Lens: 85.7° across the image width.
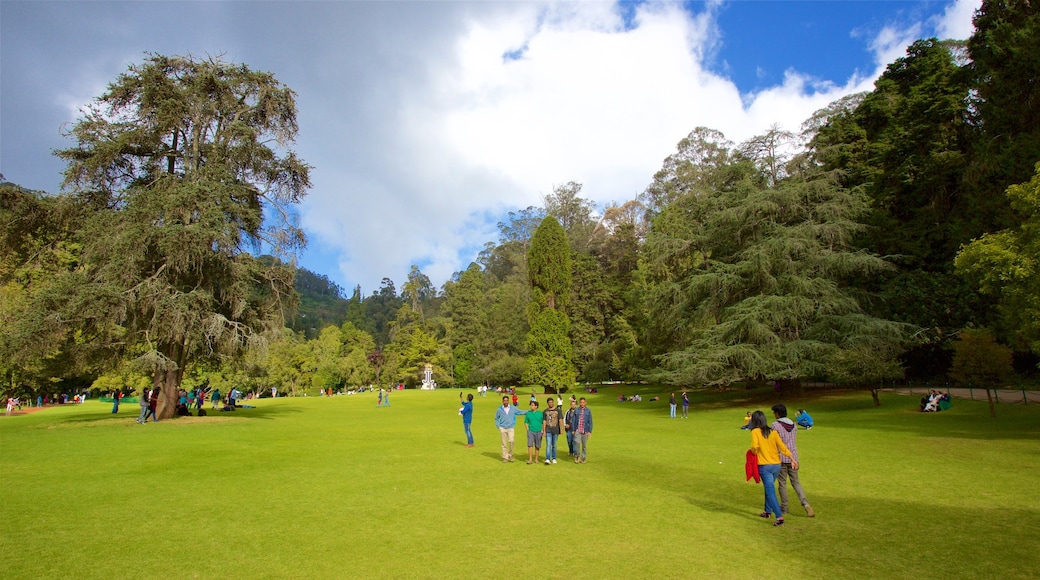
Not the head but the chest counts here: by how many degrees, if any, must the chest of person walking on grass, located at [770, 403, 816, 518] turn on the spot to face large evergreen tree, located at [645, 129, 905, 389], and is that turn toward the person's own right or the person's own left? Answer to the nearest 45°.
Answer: approximately 45° to the person's own right

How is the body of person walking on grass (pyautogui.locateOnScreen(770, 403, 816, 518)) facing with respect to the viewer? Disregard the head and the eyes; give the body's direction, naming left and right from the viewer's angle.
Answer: facing away from the viewer and to the left of the viewer

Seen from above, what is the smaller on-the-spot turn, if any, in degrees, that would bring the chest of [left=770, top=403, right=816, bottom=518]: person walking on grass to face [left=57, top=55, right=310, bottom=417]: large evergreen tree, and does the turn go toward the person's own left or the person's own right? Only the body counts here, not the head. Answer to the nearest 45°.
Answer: approximately 45° to the person's own left

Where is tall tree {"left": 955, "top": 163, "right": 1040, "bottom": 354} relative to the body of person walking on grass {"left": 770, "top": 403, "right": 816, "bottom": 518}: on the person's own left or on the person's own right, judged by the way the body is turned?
on the person's own right

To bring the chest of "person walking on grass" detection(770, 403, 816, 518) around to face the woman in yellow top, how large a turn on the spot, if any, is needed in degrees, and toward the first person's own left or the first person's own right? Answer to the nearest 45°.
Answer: approximately 90° to the first person's own left

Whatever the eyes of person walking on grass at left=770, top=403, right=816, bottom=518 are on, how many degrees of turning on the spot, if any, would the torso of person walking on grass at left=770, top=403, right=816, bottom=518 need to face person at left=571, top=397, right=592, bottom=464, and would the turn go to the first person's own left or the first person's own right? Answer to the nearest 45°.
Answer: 0° — they already face them

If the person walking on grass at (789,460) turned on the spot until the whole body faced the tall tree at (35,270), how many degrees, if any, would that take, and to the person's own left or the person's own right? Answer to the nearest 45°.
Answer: approximately 45° to the person's own left
